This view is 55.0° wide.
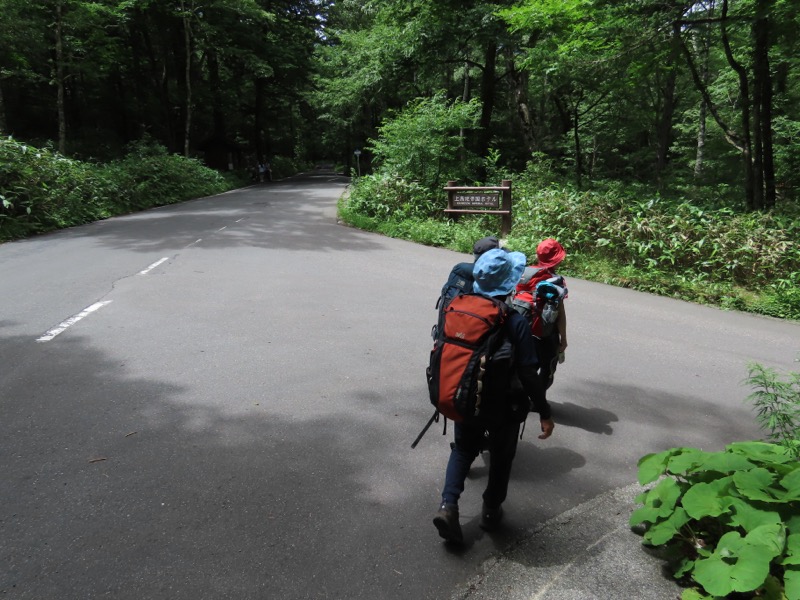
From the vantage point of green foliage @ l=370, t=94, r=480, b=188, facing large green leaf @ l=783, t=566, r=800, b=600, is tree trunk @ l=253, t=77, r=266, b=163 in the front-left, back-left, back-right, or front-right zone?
back-right

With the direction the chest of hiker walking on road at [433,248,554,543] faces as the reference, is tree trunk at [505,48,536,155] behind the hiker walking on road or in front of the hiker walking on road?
in front

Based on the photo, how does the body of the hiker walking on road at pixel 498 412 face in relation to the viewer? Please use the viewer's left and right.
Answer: facing away from the viewer and to the right of the viewer

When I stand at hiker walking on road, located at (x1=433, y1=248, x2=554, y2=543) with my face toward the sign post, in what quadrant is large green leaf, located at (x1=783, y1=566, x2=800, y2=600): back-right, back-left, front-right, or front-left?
back-right

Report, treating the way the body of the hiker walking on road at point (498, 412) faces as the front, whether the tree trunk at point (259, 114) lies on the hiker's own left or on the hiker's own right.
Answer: on the hiker's own left

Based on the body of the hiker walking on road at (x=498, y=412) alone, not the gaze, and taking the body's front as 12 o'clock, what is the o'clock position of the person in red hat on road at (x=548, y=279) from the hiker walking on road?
The person in red hat on road is roughly at 11 o'clock from the hiker walking on road.

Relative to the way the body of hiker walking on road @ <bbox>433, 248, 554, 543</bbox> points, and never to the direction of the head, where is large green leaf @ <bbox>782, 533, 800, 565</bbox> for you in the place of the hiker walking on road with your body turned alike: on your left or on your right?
on your right

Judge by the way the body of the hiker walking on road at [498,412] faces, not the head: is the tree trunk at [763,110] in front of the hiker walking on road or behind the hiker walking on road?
in front
